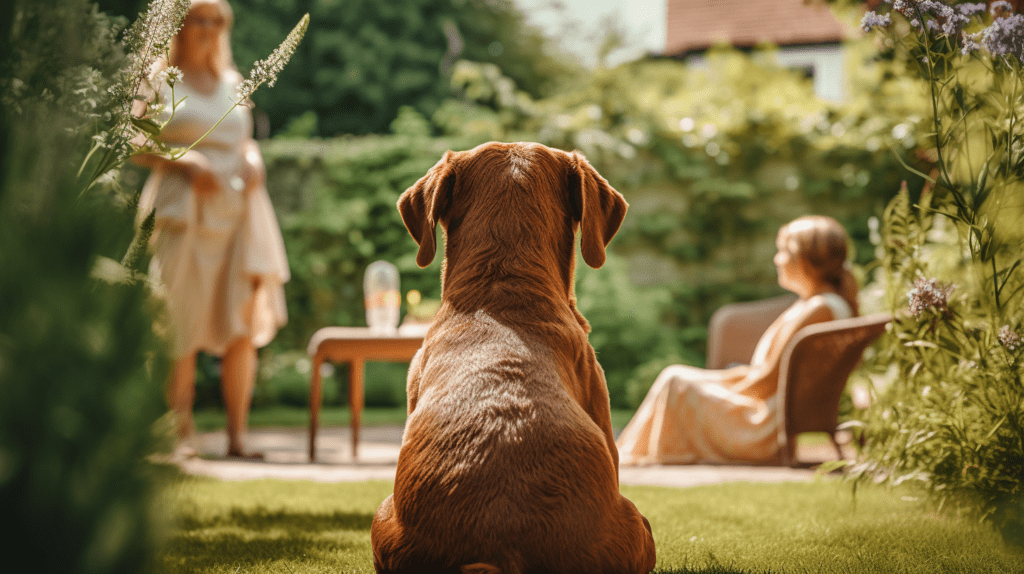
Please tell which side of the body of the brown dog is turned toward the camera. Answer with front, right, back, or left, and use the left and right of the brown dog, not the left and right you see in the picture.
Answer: back

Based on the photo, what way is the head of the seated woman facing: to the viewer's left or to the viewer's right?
to the viewer's left

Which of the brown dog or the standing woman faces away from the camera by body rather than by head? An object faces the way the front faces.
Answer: the brown dog

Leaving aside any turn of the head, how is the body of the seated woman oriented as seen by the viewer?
to the viewer's left

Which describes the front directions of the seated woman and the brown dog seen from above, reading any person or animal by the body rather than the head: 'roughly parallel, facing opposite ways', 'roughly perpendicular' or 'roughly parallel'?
roughly perpendicular

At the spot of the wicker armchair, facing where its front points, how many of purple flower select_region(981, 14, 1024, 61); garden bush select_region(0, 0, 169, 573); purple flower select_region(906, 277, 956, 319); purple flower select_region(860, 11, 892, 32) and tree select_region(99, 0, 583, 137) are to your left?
4

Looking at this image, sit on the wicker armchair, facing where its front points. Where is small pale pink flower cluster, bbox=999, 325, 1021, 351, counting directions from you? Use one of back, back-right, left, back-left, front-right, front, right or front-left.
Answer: left

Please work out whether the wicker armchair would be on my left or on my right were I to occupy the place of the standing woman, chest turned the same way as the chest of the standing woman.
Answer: on my left

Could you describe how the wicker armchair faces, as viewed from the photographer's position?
facing to the left of the viewer

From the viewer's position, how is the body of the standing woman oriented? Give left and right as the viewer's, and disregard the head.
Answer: facing the viewer

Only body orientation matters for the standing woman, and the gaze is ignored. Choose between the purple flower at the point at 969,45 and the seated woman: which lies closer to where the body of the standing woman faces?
the purple flower
